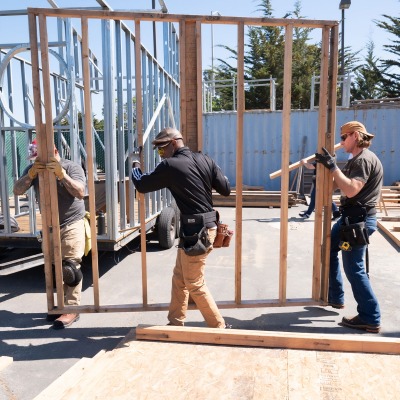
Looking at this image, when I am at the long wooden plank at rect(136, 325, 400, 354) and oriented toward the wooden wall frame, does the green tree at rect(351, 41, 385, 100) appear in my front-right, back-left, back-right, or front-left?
front-right

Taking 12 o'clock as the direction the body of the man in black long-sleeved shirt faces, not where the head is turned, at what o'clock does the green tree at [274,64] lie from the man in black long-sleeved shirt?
The green tree is roughly at 2 o'clock from the man in black long-sleeved shirt.

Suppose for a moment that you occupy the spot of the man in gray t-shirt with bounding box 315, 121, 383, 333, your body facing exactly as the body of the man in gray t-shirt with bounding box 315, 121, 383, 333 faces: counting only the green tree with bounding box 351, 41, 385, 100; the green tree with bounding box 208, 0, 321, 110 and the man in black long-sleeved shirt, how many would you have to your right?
2

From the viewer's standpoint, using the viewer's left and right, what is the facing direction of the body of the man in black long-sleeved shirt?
facing away from the viewer and to the left of the viewer

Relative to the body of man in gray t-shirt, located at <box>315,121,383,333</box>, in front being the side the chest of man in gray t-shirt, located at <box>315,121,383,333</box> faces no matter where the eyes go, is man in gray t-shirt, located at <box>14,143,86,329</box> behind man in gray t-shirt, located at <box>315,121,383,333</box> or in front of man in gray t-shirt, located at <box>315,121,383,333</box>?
in front

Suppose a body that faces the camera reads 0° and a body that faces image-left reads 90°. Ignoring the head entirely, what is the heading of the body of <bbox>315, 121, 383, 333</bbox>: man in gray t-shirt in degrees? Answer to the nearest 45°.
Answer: approximately 90°

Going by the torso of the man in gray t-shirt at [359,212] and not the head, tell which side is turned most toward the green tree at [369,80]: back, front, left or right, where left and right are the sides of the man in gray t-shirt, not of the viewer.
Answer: right

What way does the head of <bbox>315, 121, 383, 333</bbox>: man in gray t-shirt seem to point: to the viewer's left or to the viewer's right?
to the viewer's left

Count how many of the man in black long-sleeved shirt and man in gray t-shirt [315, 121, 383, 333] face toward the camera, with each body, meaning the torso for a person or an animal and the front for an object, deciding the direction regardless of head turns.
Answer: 0
